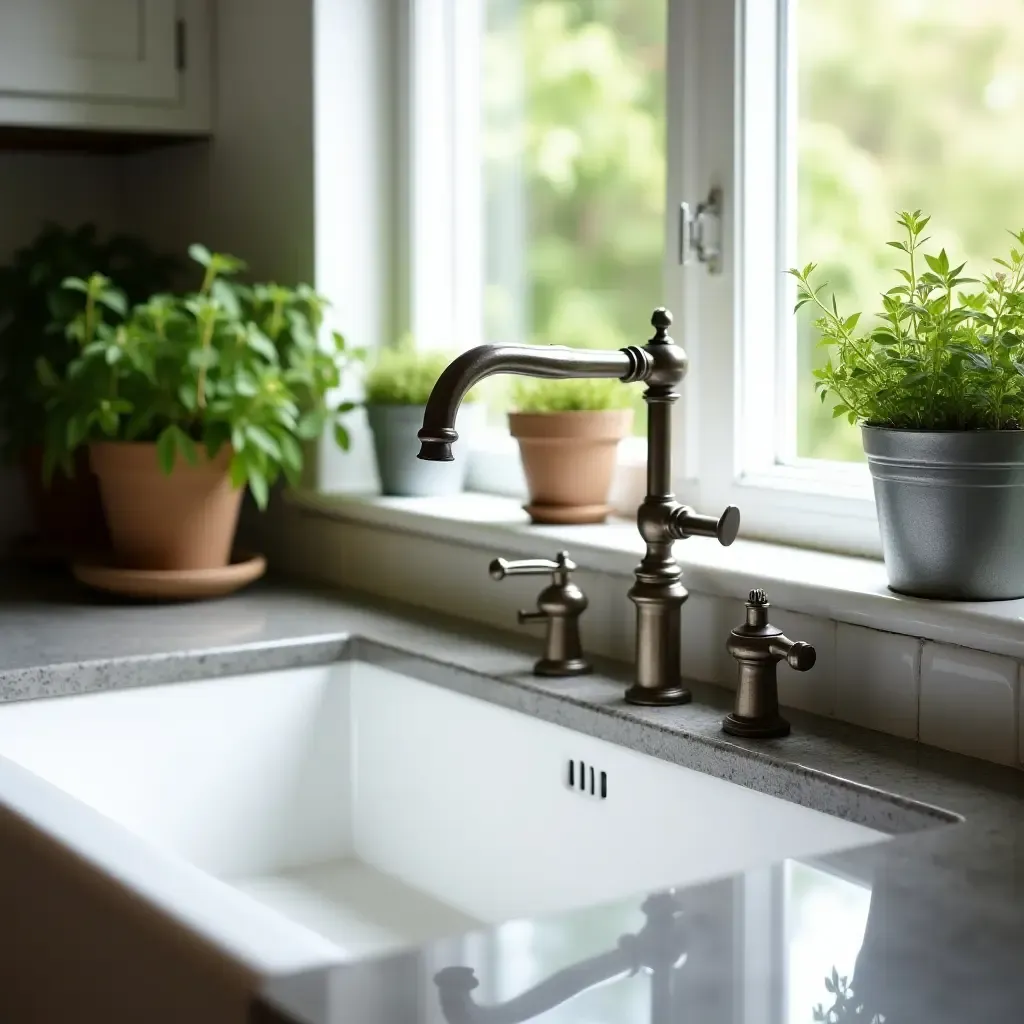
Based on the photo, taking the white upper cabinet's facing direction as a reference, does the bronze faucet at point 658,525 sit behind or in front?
in front

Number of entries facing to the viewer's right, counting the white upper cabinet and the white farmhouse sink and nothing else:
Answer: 0

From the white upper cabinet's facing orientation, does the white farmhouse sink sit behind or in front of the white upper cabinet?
in front
